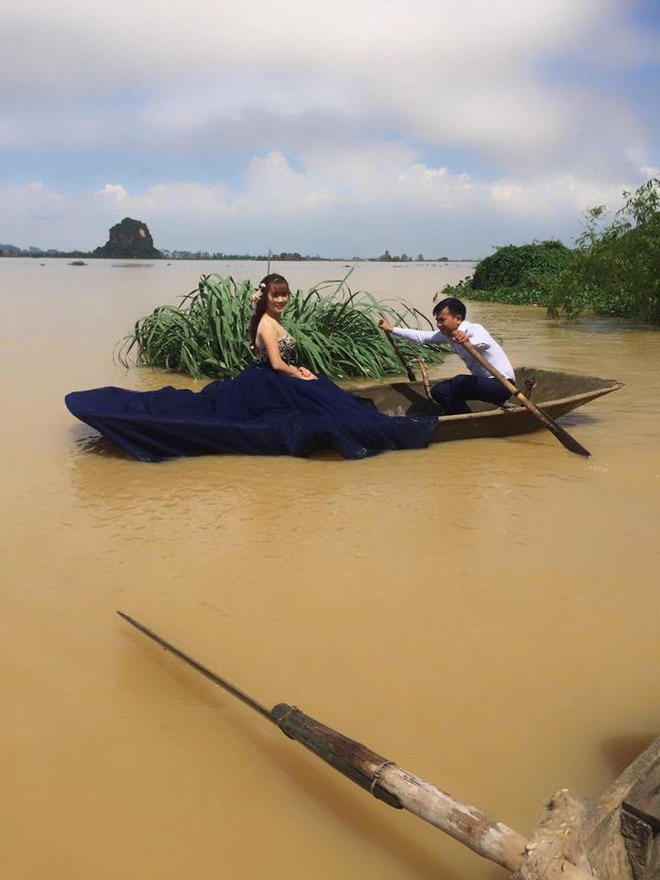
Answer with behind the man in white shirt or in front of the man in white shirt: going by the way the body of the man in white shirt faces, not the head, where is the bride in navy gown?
in front

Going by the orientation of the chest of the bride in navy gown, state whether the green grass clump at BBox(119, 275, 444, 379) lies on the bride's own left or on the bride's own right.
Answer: on the bride's own left

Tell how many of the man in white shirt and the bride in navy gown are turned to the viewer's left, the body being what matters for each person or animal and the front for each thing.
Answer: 1

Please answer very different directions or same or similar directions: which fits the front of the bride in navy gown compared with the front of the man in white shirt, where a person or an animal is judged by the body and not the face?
very different directions

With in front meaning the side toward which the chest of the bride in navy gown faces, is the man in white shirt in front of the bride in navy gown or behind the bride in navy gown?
in front

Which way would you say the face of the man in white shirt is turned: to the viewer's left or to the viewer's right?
to the viewer's left

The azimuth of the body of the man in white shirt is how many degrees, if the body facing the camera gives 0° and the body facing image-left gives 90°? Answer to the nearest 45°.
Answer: approximately 90°

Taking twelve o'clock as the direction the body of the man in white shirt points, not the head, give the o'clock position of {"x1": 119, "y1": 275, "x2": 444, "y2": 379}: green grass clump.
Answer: The green grass clump is roughly at 2 o'clock from the man in white shirt.
